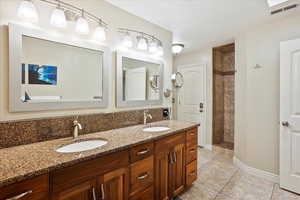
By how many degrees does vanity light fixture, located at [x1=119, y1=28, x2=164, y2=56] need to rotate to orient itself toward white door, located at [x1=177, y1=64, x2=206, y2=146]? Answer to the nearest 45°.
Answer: approximately 90° to its left

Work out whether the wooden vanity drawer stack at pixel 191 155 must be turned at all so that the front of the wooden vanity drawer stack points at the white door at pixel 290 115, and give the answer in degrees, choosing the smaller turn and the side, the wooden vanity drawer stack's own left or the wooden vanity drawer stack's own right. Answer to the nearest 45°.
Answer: approximately 45° to the wooden vanity drawer stack's own left

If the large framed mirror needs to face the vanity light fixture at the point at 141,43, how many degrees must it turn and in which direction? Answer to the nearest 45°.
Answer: approximately 45° to its left

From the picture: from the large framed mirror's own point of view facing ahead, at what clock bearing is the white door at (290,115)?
The white door is roughly at 11 o'clock from the large framed mirror.

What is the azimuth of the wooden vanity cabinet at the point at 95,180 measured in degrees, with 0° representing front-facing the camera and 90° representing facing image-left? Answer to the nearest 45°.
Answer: approximately 315°

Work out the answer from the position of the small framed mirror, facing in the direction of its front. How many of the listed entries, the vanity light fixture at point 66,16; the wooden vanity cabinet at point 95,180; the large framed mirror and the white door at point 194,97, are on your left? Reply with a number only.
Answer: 1

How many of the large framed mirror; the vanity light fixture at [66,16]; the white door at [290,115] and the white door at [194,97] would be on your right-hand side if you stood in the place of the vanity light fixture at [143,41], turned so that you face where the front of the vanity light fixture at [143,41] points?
2

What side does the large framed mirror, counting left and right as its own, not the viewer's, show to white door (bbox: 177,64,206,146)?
left

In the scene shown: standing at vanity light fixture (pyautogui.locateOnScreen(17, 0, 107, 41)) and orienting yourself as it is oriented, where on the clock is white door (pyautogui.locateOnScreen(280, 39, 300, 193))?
The white door is roughly at 11 o'clock from the vanity light fixture.

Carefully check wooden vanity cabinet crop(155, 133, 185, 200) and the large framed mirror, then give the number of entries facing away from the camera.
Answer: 0
